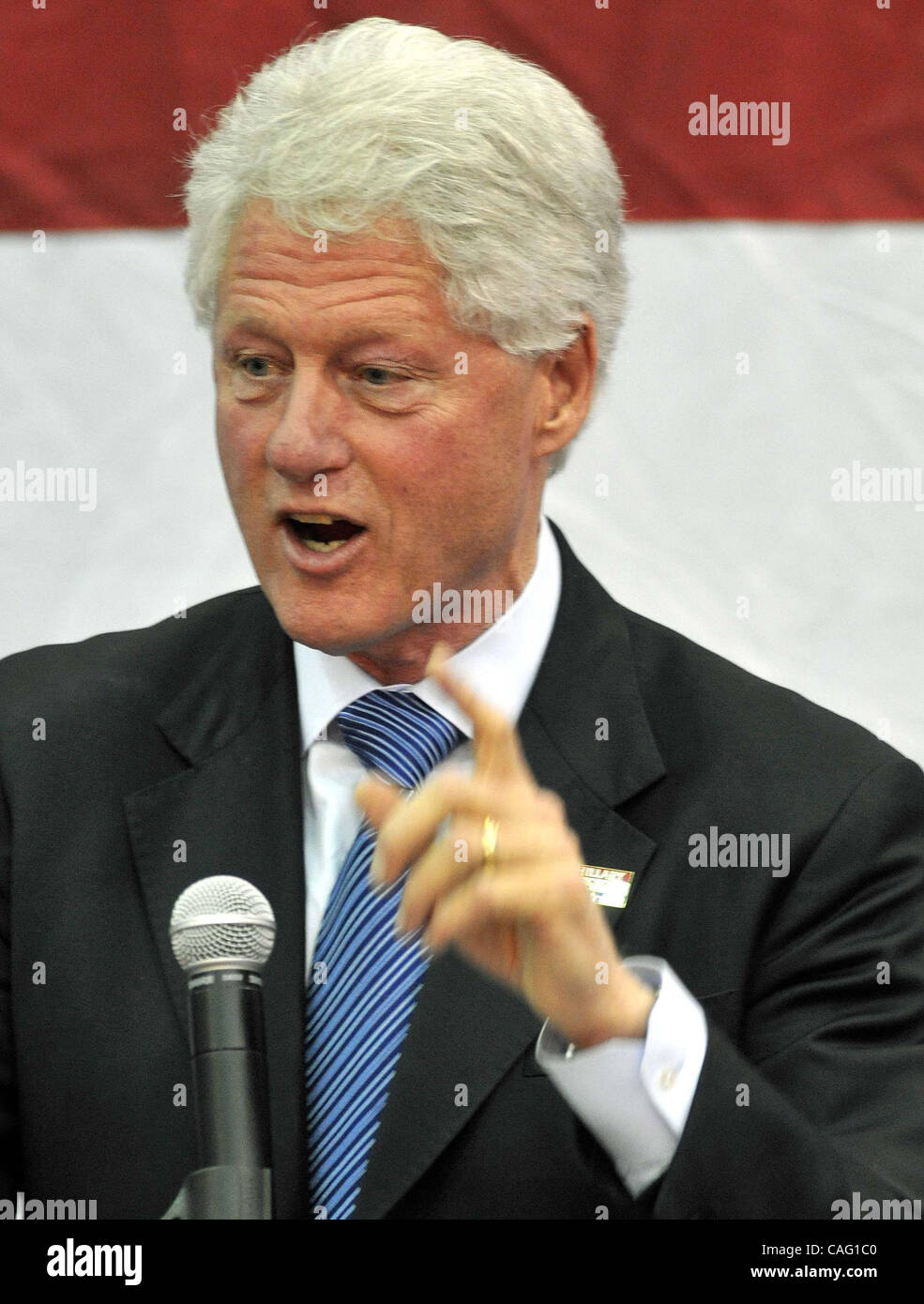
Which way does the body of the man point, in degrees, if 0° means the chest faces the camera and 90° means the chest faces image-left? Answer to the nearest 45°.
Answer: approximately 45°
